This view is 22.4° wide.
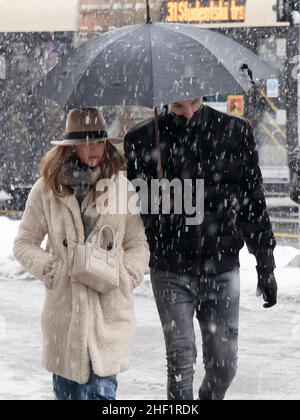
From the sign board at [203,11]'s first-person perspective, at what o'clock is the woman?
The woman is roughly at 12 o'clock from the sign board.

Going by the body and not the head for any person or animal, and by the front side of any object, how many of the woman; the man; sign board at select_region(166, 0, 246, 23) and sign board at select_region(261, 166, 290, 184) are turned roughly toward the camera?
4

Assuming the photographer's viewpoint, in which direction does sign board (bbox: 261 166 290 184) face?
facing the viewer

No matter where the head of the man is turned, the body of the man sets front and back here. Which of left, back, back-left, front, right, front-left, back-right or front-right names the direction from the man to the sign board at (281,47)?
back

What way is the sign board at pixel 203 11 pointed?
toward the camera

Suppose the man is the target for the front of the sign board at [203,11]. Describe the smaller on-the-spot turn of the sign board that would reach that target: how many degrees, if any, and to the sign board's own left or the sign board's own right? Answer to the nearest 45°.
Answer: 0° — it already faces them

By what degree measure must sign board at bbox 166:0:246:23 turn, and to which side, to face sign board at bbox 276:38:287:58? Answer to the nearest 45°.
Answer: approximately 90° to its left
